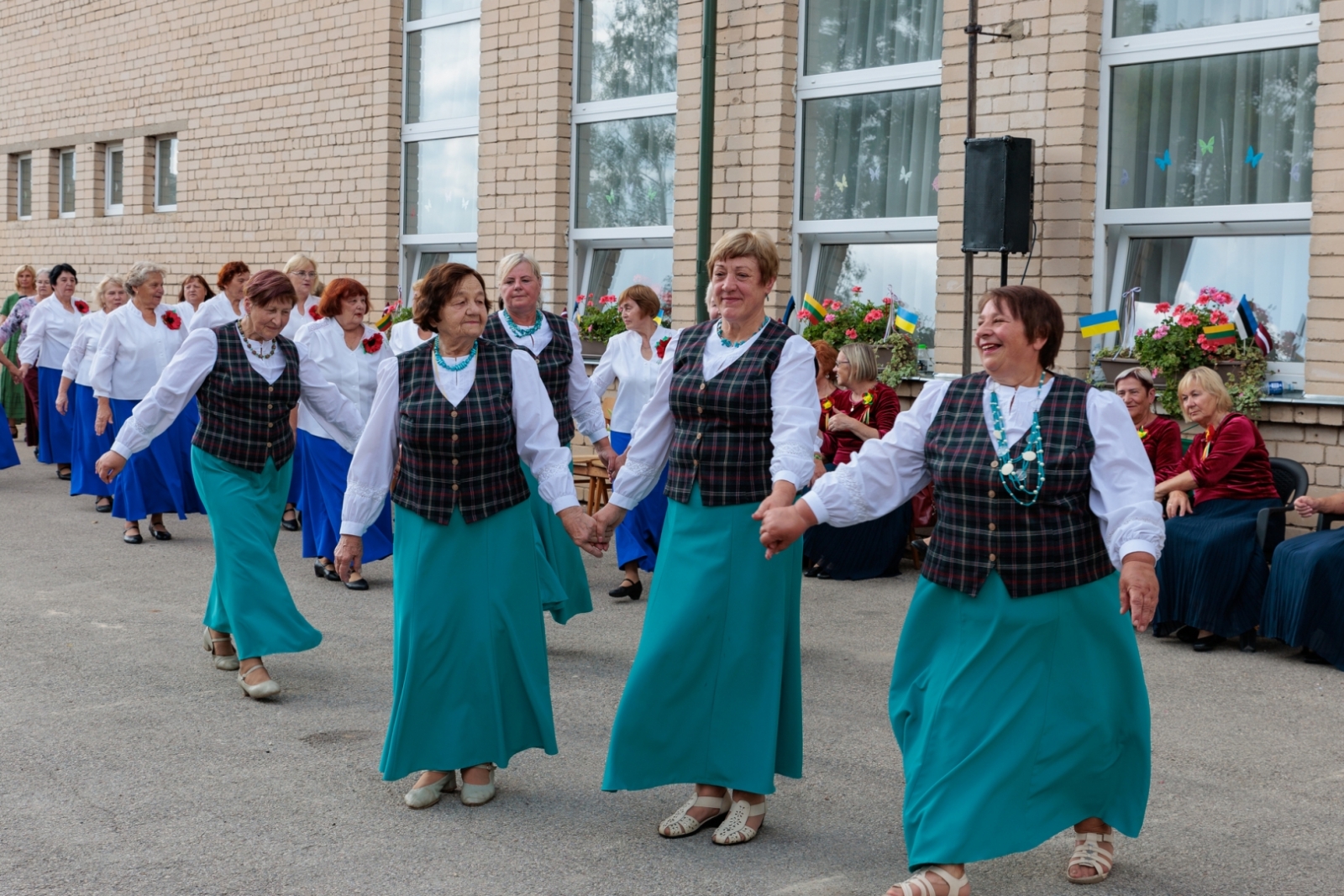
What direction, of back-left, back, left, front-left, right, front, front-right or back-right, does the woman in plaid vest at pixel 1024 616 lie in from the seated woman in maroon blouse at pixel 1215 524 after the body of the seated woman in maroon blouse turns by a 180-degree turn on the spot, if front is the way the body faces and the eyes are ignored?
back-right

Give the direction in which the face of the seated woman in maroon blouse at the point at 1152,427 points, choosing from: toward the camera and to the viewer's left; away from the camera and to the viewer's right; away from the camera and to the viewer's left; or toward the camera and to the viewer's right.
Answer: toward the camera and to the viewer's left

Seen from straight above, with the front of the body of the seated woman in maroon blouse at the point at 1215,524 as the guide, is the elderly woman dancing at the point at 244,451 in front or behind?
in front

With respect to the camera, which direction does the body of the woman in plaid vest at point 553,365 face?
toward the camera

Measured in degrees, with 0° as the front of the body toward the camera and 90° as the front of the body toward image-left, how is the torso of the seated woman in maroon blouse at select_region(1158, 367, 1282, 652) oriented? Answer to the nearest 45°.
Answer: approximately 45°

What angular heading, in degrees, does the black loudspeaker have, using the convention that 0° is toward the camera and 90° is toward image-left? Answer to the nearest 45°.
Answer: approximately 45°

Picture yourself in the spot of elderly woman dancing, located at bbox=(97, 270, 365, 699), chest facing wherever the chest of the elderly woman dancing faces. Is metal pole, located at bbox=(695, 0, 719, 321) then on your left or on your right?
on your left

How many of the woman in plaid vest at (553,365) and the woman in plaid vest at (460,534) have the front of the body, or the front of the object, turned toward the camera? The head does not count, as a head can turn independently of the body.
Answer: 2

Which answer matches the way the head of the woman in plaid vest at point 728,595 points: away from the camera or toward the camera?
toward the camera

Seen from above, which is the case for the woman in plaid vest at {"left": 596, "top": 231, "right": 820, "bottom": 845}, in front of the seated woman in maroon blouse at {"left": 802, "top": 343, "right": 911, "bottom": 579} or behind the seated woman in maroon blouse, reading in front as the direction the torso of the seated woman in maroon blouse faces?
in front

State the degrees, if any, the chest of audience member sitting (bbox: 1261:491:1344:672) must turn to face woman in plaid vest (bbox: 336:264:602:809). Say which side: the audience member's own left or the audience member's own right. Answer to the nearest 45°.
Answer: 0° — they already face them

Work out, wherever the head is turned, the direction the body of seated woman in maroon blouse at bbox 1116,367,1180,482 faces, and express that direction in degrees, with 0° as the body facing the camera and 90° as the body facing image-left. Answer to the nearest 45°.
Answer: approximately 45°

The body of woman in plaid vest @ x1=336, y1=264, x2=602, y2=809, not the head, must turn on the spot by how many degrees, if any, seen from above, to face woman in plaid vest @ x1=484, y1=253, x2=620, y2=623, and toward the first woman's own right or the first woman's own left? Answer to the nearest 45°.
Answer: approximately 180°

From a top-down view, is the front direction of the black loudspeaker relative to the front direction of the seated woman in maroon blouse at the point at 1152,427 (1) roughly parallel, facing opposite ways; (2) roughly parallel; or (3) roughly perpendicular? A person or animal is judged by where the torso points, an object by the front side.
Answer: roughly parallel

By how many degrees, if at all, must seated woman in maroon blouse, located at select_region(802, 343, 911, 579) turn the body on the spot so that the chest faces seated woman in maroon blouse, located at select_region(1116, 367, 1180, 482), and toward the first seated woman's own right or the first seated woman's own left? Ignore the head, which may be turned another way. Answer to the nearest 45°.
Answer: approximately 90° to the first seated woman's own left

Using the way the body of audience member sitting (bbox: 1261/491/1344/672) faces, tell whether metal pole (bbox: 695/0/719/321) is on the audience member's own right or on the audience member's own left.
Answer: on the audience member's own right
